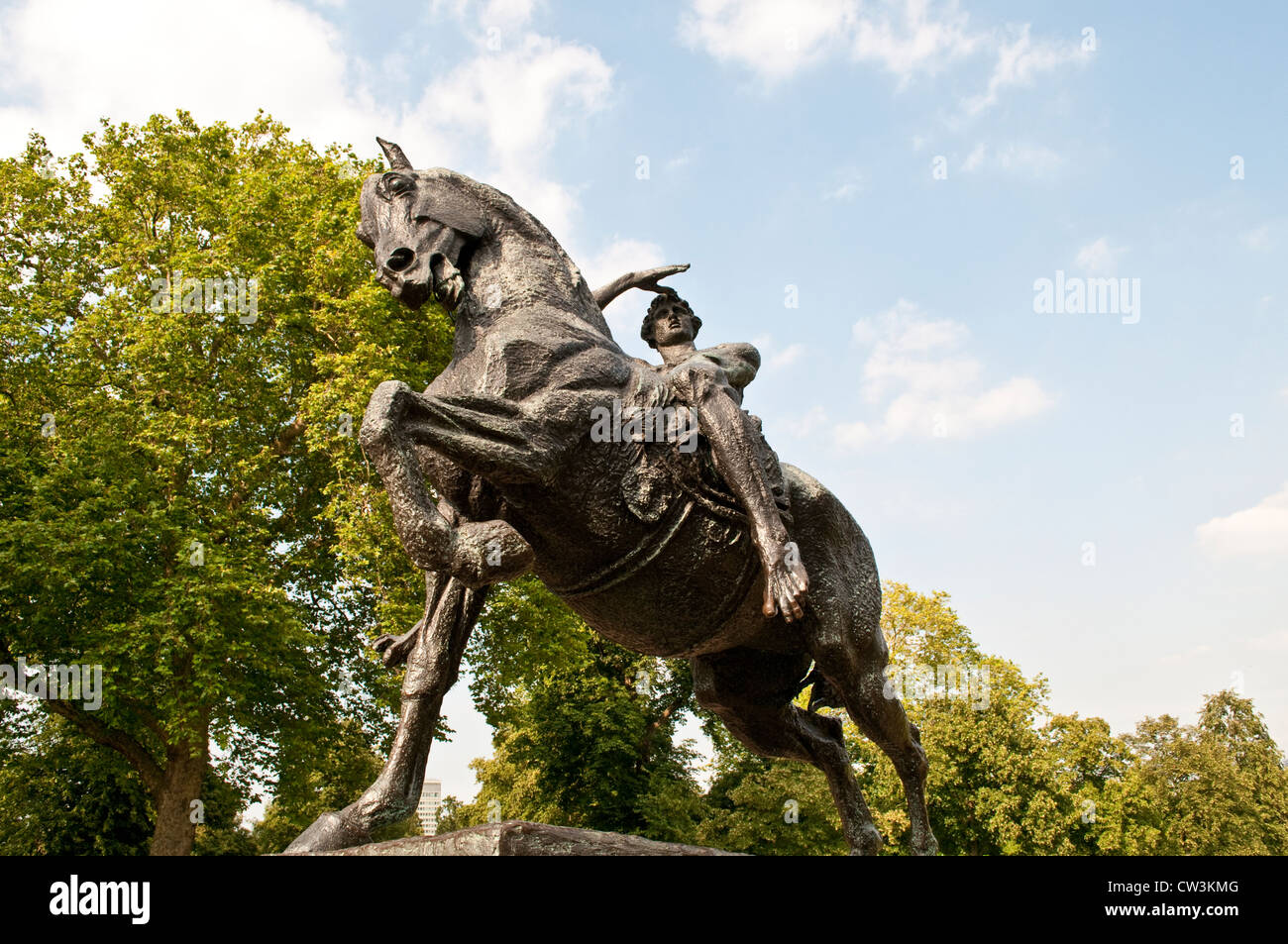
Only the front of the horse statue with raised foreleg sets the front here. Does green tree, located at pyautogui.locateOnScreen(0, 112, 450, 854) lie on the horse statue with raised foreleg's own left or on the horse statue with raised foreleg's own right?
on the horse statue with raised foreleg's own right

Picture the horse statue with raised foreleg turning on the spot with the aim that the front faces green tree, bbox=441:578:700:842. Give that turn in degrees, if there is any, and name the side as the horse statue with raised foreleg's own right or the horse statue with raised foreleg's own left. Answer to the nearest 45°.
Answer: approximately 135° to the horse statue with raised foreleg's own right

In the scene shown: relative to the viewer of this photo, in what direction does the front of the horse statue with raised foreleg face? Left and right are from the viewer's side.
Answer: facing the viewer and to the left of the viewer

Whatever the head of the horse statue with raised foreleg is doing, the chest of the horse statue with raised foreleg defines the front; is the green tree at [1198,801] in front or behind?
behind

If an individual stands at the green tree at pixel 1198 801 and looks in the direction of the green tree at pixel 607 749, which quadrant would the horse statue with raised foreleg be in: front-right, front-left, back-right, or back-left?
front-left
